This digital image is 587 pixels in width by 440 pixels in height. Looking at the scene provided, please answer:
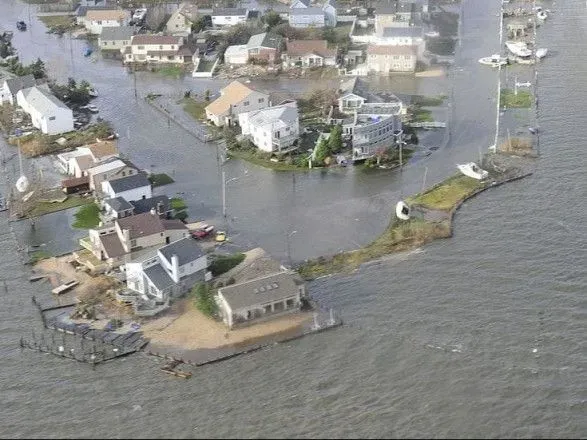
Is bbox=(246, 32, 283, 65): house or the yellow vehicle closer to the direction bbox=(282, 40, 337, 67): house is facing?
the yellow vehicle

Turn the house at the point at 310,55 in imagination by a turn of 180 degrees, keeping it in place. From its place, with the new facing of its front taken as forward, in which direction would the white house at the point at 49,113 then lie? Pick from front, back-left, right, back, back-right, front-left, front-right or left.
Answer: back-left

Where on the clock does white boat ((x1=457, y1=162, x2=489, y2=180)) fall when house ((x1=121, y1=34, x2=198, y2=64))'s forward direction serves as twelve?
The white boat is roughly at 11 o'clock from the house.

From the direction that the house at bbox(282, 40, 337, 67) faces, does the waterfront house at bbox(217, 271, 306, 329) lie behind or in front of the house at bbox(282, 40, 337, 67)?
in front

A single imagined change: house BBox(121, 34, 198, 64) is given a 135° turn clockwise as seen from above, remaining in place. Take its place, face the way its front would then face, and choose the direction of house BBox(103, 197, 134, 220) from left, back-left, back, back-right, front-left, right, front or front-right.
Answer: back-left

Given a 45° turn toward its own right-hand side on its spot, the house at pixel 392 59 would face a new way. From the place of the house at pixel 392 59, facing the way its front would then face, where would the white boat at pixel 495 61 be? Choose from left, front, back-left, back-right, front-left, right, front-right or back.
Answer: back-left

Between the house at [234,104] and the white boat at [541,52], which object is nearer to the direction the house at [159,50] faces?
the house

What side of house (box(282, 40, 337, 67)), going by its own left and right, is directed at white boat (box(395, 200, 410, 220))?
front

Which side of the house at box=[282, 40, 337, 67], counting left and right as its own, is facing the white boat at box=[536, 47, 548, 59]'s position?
left

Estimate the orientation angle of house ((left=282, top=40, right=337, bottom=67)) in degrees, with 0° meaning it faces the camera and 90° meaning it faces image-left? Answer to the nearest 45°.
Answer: approximately 0°

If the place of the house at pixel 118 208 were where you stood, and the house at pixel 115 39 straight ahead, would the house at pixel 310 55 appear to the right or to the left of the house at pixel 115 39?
right

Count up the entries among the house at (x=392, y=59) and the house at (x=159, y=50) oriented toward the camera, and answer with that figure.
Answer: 2

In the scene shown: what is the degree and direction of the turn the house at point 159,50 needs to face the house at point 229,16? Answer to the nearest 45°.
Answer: approximately 135° to its left

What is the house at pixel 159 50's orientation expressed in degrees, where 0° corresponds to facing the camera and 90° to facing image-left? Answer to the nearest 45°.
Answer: approximately 0°
